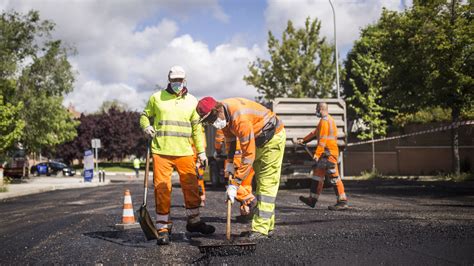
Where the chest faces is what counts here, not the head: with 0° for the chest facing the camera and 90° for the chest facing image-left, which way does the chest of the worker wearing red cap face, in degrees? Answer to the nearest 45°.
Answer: approximately 90°

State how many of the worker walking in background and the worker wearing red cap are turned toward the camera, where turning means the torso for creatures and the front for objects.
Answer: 0

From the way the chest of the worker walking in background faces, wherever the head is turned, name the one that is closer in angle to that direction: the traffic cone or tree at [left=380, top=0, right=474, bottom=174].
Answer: the traffic cone

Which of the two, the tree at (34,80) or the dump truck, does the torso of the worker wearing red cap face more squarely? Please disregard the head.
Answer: the tree

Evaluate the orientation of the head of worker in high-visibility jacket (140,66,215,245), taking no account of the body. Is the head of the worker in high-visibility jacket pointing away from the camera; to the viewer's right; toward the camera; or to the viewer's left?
toward the camera

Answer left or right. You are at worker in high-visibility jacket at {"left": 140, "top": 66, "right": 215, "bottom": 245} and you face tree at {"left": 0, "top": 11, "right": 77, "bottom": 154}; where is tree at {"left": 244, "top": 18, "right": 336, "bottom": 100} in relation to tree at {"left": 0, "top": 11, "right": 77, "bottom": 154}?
right

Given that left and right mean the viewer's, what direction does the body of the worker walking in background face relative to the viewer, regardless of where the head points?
facing to the left of the viewer

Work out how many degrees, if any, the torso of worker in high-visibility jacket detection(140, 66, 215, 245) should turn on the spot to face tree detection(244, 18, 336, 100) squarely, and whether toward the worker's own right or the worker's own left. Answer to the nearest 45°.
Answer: approximately 180°

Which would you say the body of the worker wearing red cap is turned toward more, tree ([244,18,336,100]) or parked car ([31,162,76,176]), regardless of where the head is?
the parked car

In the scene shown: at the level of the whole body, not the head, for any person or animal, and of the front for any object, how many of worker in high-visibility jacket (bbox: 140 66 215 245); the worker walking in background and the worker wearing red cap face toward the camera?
1

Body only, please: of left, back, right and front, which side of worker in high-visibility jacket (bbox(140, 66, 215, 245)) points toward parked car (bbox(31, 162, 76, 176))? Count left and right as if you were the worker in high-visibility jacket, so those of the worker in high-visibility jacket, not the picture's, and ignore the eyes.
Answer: back

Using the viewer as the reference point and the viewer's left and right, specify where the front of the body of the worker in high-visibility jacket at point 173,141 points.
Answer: facing the viewer

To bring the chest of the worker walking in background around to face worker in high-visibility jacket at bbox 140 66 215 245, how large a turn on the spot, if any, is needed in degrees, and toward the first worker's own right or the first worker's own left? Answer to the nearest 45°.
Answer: approximately 45° to the first worker's own left

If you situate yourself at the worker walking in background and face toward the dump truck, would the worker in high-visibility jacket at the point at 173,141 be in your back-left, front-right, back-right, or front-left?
back-left

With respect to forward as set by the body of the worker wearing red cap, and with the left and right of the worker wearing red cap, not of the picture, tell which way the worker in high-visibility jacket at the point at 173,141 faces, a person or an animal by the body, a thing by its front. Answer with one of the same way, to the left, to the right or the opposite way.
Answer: to the left

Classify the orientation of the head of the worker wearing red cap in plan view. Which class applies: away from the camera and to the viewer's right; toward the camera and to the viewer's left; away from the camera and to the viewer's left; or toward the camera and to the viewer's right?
toward the camera and to the viewer's left
